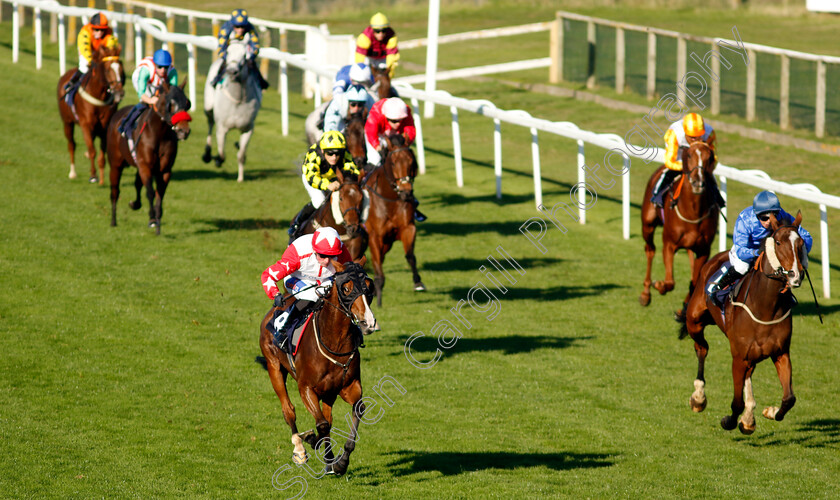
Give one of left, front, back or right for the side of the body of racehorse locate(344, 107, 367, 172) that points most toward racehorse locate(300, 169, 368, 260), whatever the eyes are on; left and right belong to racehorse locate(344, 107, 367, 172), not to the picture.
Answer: front

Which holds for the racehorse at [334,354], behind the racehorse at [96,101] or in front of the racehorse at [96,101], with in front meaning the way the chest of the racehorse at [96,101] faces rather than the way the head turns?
in front

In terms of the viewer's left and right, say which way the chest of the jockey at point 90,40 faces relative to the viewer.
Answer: facing the viewer and to the right of the viewer

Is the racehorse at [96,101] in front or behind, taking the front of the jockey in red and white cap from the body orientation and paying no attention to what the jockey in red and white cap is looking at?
behind

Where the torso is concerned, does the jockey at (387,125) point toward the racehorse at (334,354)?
yes

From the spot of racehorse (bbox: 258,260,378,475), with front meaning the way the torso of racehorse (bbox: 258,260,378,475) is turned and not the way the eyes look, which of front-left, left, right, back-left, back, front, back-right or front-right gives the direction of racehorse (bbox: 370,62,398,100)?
back-left

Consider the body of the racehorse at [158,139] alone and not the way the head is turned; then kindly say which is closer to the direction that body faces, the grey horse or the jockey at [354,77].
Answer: the jockey

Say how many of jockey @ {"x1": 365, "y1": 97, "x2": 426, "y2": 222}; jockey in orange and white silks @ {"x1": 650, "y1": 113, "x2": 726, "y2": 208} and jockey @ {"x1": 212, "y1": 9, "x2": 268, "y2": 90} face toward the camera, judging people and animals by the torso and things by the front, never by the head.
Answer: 3

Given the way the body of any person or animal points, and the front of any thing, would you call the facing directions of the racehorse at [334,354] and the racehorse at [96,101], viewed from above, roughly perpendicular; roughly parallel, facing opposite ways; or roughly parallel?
roughly parallel

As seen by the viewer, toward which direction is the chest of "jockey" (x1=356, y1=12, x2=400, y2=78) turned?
toward the camera

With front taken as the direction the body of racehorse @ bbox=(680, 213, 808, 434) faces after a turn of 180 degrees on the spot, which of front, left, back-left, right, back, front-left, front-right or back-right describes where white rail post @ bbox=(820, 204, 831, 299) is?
front-right
